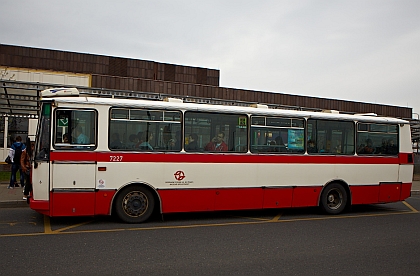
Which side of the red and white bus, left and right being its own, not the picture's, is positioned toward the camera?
left
